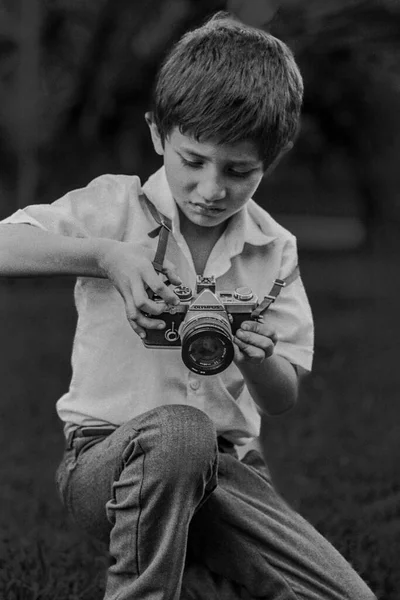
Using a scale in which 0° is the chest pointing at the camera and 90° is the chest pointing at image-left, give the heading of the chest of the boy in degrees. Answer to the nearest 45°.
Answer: approximately 0°

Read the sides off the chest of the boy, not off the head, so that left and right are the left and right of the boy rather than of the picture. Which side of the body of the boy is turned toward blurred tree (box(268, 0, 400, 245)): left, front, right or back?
back
